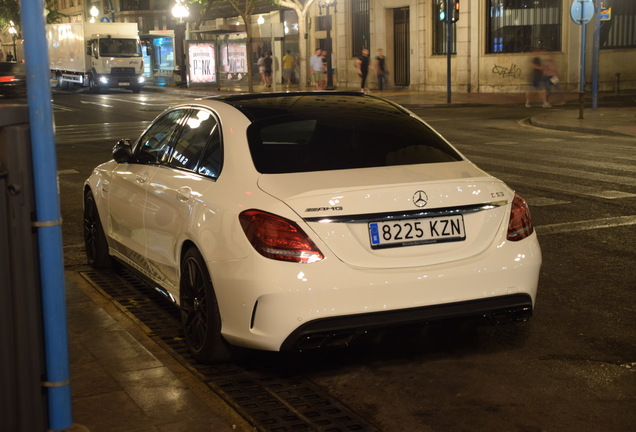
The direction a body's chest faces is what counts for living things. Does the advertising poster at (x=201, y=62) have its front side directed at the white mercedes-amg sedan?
yes

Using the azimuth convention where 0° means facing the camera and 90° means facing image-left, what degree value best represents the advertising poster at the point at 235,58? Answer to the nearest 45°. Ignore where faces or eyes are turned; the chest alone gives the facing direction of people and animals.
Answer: approximately 0°

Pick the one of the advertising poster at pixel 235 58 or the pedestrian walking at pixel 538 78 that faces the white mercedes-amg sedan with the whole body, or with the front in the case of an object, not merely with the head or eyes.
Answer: the advertising poster

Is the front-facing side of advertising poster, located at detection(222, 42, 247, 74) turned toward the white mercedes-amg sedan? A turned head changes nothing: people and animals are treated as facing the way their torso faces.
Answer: yes

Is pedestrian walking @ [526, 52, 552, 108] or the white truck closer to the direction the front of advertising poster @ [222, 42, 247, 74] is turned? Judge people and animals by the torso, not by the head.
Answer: the pedestrian walking

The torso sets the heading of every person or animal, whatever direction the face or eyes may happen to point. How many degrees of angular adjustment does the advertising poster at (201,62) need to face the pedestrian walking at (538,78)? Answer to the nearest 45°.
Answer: approximately 45° to its left

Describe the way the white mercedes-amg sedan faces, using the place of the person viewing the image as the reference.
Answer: facing away from the viewer and to the left of the viewer
